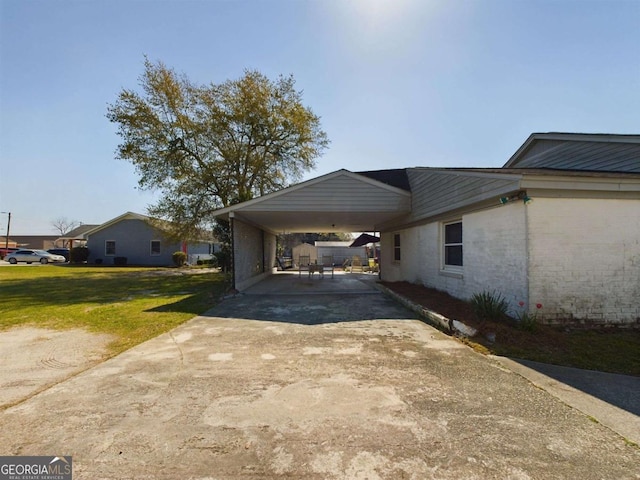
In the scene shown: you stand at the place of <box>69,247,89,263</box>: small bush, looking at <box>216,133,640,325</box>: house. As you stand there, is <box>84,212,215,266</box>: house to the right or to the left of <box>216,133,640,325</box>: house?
left

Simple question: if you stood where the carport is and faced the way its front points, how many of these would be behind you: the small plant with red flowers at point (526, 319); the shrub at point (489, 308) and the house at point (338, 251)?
1

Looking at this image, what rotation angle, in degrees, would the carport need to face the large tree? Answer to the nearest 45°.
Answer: approximately 135° to its right

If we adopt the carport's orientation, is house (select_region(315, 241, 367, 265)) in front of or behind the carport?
behind

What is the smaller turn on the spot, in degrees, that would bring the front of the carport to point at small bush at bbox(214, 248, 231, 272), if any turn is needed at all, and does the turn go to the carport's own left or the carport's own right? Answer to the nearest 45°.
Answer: approximately 135° to the carport's own right

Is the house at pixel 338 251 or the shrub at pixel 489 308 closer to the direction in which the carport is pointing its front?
the shrub

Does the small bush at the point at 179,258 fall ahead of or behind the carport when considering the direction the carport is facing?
behind

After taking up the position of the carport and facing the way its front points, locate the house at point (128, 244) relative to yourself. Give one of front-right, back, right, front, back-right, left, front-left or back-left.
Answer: back-right

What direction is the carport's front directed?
toward the camera

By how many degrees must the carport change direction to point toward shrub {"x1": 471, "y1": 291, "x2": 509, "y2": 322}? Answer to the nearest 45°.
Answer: approximately 45° to its left

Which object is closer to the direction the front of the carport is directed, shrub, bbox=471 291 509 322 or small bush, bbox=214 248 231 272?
the shrub
